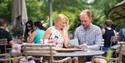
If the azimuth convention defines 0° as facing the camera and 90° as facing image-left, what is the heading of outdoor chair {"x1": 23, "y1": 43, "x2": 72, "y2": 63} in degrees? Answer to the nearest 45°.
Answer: approximately 225°

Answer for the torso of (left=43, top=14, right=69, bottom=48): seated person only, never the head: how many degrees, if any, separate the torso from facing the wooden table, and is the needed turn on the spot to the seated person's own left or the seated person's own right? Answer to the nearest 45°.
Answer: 0° — they already face it

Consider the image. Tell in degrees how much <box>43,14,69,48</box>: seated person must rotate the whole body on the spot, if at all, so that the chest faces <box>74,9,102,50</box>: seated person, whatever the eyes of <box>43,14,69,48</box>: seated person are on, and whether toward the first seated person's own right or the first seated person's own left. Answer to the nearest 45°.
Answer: approximately 45° to the first seated person's own left

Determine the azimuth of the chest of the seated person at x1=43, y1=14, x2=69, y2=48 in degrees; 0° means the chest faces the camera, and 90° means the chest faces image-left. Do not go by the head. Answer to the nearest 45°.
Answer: approximately 315°

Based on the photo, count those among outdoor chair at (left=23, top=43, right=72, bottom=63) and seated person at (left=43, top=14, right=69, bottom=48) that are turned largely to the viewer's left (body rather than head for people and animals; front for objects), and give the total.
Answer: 0

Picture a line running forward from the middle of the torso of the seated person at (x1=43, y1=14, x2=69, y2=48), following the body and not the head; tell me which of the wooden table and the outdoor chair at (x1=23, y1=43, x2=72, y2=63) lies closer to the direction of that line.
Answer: the wooden table
